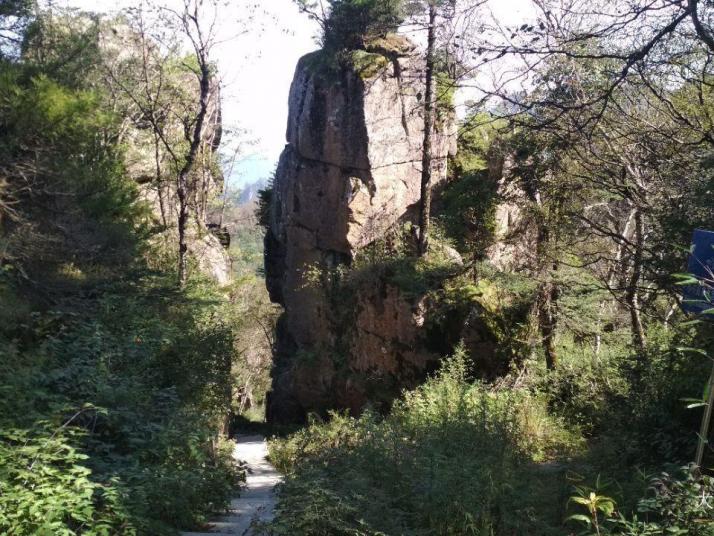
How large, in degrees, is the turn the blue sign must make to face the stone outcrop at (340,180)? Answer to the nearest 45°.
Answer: approximately 135° to its right

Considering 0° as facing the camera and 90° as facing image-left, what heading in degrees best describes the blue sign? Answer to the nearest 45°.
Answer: approximately 0°
